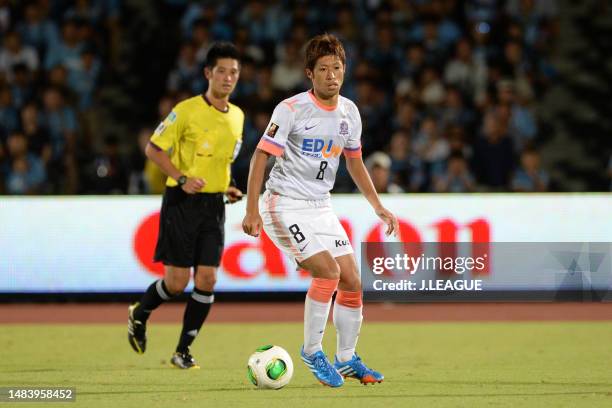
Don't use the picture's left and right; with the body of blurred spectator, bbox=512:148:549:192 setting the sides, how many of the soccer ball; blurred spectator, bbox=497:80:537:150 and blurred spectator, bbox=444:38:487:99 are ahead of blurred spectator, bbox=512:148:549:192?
1

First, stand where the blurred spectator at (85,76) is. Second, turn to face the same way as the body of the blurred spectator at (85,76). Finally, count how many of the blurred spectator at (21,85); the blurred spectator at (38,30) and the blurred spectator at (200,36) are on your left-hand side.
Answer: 1

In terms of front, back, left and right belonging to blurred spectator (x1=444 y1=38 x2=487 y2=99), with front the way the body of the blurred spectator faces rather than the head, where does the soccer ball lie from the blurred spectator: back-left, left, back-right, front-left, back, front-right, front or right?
front

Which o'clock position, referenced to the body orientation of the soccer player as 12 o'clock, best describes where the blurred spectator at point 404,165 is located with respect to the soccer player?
The blurred spectator is roughly at 8 o'clock from the soccer player.

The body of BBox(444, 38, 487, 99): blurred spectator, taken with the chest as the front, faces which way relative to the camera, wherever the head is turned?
toward the camera

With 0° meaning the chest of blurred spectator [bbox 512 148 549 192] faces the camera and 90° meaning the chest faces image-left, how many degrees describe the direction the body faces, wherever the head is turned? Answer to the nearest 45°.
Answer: approximately 0°

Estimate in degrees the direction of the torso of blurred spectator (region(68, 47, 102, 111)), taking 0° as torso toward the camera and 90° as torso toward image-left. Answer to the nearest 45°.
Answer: approximately 0°

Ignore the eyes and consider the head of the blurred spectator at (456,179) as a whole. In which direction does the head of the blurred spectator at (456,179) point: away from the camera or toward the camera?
toward the camera

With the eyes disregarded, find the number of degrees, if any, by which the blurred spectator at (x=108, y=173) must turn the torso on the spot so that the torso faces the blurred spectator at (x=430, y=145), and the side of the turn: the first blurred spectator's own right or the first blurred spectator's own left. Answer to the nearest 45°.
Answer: approximately 90° to the first blurred spectator's own left

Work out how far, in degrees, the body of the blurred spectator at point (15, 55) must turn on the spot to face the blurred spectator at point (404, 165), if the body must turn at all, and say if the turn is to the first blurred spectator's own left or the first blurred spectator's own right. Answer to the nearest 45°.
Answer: approximately 45° to the first blurred spectator's own left

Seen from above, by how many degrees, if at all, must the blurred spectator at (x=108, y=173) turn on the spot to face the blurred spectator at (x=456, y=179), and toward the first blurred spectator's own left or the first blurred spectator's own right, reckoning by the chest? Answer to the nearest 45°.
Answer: approximately 90° to the first blurred spectator's own left

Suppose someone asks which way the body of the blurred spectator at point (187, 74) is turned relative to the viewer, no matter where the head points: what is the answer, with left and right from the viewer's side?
facing the viewer

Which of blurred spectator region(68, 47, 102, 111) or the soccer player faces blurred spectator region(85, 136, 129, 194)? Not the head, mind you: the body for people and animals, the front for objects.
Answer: blurred spectator region(68, 47, 102, 111)

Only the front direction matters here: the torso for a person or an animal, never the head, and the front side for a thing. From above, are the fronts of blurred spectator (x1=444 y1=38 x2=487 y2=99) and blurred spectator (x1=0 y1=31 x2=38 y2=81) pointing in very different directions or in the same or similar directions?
same or similar directions
